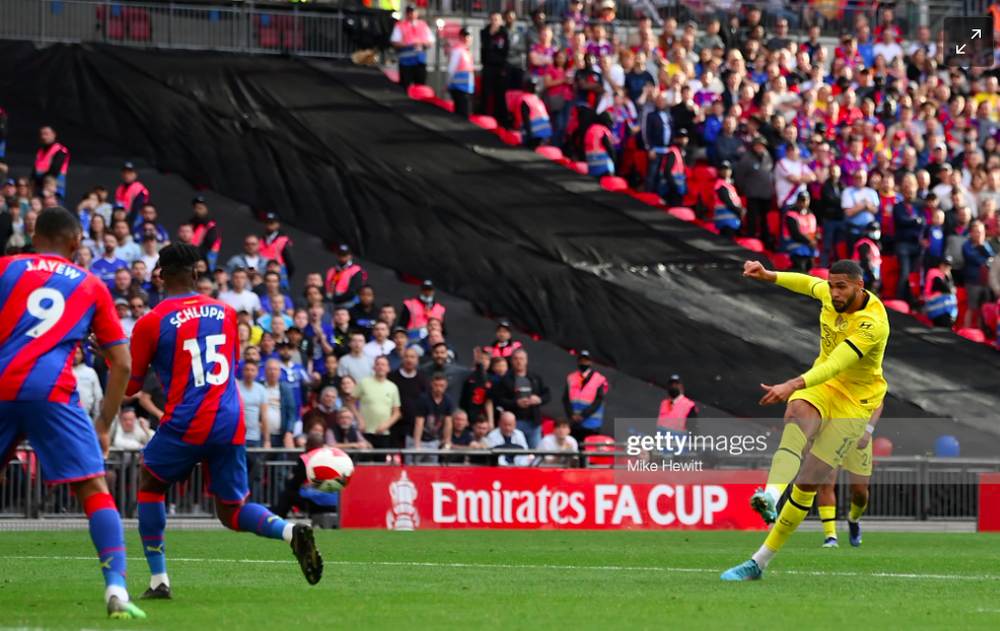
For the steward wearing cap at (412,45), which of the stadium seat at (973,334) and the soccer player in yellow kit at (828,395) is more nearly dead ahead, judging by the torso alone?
the soccer player in yellow kit

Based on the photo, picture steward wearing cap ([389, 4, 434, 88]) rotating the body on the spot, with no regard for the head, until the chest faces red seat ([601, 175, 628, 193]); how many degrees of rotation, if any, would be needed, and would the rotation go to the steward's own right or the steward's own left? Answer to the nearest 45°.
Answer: approximately 90° to the steward's own left

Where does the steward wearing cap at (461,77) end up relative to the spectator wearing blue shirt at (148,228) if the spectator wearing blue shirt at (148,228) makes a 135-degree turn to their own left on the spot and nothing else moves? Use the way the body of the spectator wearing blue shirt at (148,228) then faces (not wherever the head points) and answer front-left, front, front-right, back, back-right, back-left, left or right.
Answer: front

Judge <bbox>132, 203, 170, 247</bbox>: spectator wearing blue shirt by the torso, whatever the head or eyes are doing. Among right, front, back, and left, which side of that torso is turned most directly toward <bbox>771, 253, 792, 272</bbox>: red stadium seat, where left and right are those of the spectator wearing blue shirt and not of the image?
left

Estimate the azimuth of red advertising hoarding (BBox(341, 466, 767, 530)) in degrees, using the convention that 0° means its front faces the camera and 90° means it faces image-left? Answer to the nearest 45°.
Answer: approximately 0°

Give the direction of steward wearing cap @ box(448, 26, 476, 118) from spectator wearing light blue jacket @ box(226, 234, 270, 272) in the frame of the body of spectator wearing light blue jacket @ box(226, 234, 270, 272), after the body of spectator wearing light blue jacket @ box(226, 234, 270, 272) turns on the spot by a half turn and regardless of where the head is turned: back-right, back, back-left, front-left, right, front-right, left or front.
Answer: front-right

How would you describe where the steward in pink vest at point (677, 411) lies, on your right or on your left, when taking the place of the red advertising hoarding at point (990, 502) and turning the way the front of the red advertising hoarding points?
on your right

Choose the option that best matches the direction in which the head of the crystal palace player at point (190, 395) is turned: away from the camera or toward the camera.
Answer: away from the camera

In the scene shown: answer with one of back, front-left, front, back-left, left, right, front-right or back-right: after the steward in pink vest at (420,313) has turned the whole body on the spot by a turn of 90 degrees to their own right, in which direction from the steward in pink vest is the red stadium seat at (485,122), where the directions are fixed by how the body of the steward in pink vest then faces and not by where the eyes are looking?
right

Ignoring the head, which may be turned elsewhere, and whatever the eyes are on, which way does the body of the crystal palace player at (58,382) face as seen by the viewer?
away from the camera

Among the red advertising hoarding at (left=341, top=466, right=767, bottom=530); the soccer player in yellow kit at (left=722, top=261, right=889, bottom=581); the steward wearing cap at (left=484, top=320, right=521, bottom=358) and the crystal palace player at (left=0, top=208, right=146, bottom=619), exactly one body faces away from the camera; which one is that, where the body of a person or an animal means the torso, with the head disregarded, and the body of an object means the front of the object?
the crystal palace player
